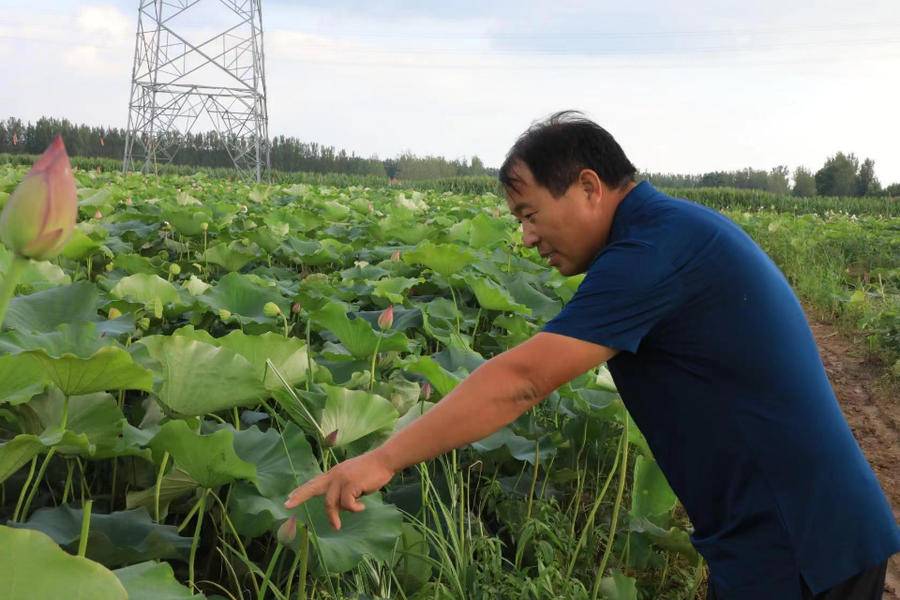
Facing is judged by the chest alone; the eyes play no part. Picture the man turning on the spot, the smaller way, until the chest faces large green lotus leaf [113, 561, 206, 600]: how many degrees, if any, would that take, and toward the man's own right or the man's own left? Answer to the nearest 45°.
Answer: approximately 45° to the man's own left

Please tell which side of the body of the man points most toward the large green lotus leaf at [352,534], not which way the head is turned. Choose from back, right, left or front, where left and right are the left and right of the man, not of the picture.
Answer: front

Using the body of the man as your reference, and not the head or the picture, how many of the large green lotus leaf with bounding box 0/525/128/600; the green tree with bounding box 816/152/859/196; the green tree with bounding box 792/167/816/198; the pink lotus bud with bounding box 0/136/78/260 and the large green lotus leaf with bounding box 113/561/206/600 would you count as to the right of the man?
2

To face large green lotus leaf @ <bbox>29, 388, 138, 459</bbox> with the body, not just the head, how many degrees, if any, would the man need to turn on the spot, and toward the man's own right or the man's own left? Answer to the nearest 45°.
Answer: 0° — they already face it

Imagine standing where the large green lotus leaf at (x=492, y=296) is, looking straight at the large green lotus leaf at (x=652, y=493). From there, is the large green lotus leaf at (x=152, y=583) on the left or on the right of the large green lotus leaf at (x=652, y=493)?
right

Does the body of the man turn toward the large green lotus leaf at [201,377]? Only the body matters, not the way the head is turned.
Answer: yes

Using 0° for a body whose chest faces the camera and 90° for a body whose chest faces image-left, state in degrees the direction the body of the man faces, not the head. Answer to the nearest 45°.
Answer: approximately 90°

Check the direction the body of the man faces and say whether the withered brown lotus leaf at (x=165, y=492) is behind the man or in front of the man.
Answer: in front

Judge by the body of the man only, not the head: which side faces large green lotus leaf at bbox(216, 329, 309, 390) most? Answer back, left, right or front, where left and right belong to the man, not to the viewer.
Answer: front

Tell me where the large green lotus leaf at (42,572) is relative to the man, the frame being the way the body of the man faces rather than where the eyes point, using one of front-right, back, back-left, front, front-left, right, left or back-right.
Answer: front-left

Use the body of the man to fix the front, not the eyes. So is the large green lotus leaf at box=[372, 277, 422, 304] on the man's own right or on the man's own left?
on the man's own right

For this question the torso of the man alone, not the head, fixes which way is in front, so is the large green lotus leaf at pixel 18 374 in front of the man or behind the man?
in front
